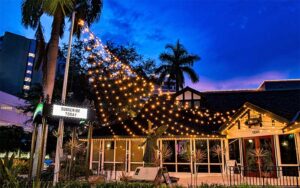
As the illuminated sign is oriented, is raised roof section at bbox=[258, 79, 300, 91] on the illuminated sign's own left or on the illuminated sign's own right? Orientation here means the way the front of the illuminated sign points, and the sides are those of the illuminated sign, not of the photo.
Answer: on the illuminated sign's own left

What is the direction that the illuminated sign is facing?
toward the camera

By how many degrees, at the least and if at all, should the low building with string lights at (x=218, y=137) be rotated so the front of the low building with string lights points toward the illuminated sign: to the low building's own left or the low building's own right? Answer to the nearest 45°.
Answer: approximately 45° to the low building's own right

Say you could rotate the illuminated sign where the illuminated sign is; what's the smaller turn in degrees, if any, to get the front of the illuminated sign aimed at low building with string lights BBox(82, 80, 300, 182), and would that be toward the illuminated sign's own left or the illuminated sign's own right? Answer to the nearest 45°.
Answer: approximately 135° to the illuminated sign's own left

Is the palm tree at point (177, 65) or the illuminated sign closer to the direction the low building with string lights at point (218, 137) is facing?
the illuminated sign

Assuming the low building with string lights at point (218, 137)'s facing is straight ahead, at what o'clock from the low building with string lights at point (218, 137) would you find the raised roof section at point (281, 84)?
the raised roof section at point (281, 84) is roughly at 7 o'clock from the low building with string lights at point (218, 137).

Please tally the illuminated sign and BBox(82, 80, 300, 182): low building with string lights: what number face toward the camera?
2

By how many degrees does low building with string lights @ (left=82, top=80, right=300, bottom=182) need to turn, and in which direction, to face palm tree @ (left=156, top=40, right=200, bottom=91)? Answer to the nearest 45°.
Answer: approximately 180°
